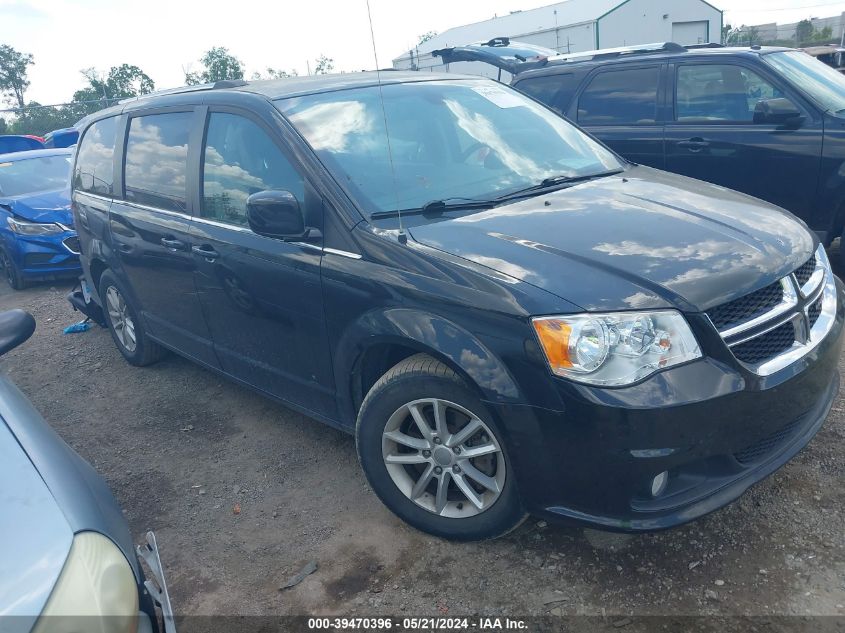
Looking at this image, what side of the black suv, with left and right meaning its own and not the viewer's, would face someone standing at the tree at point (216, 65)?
back

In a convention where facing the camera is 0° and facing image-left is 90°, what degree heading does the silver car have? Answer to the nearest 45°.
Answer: approximately 315°

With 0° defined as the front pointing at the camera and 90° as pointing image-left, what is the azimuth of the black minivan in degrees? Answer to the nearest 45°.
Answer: approximately 315°

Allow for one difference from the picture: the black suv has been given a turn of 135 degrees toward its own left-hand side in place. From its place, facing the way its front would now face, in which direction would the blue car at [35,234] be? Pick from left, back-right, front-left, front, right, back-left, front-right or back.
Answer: left

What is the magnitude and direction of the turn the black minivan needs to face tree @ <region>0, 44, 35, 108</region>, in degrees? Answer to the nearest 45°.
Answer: approximately 180°

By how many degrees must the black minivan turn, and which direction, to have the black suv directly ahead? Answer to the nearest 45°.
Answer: approximately 90° to its left

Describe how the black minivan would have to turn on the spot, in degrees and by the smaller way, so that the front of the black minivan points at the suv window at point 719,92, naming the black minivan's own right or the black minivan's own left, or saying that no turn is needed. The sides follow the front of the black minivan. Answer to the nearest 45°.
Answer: approximately 90° to the black minivan's own left

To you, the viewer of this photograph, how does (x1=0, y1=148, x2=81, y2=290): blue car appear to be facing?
facing the viewer and to the right of the viewer

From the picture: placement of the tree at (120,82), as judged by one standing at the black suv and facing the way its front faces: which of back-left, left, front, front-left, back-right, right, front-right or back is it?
back

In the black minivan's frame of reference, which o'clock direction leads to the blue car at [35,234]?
The blue car is roughly at 6 o'clock from the black minivan.

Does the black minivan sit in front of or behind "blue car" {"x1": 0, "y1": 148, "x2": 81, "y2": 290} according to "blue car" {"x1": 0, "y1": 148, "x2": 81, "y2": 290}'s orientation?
in front

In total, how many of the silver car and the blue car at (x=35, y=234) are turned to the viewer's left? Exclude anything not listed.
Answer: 0

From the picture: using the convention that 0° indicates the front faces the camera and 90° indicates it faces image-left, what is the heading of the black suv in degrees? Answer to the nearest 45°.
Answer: approximately 315°

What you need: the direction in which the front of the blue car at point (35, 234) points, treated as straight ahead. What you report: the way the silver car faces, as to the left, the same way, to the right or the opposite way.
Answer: the same way

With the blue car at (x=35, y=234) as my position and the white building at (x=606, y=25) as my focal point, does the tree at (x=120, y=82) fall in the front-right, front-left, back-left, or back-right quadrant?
front-left
